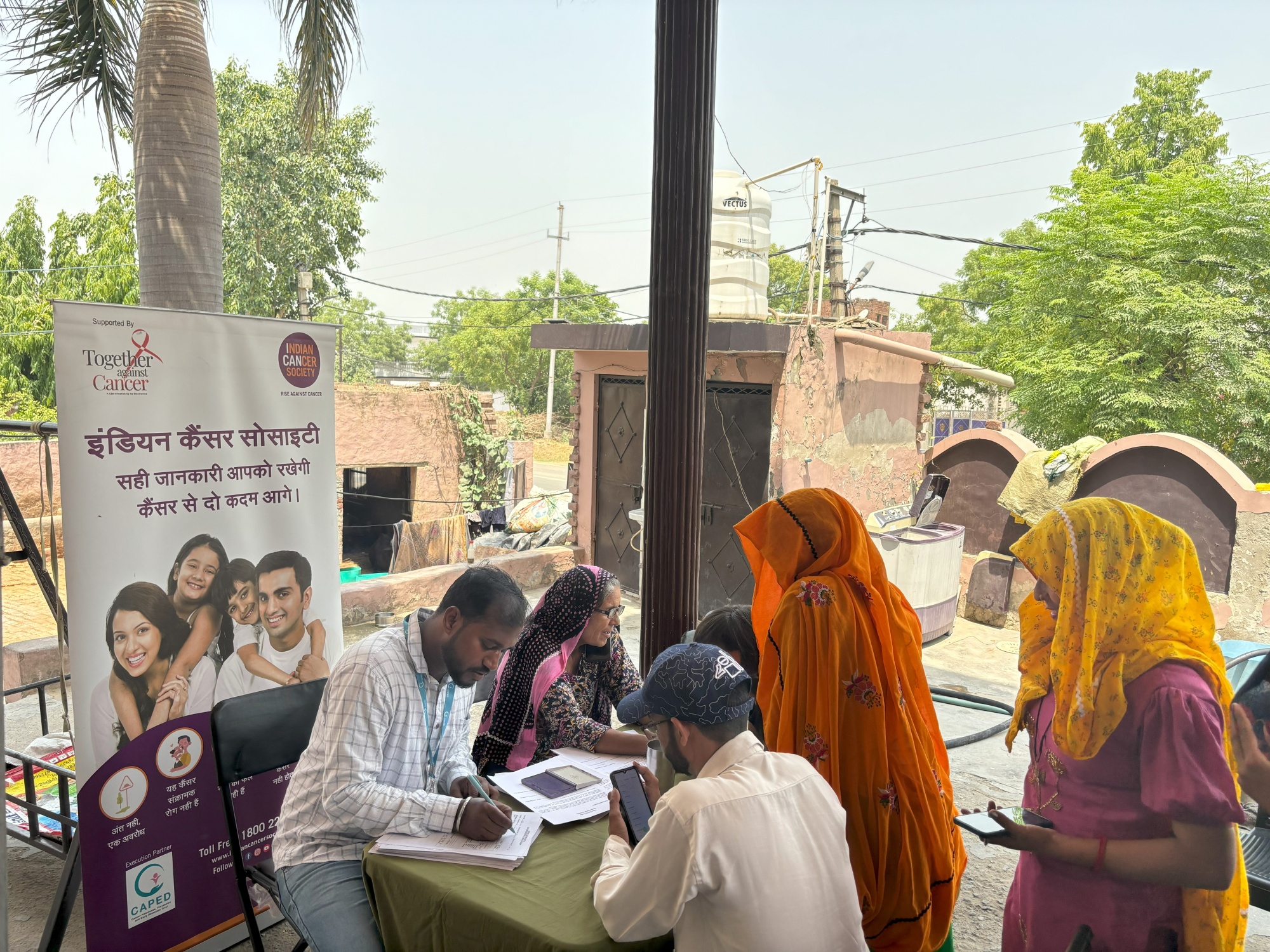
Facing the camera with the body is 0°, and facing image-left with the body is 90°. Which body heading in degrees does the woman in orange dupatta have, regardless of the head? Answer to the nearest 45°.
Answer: approximately 90°

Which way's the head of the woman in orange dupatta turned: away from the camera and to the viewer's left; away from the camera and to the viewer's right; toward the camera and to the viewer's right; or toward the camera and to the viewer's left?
away from the camera and to the viewer's left

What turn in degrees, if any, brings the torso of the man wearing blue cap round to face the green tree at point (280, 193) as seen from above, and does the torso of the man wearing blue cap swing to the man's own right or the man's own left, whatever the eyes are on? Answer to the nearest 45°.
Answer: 0° — they already face it

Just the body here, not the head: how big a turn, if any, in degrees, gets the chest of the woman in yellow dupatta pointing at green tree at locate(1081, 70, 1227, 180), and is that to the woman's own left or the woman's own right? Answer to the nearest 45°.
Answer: approximately 90° to the woman's own right

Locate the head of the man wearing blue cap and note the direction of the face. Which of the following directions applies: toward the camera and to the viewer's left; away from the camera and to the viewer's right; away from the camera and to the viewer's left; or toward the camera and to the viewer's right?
away from the camera and to the viewer's left

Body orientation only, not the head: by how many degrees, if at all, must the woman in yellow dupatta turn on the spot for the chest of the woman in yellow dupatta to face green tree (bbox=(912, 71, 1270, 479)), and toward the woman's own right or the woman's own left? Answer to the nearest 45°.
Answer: approximately 90° to the woman's own right

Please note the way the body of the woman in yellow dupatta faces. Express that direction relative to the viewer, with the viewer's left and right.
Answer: facing to the left of the viewer

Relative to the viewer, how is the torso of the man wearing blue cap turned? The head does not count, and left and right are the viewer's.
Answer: facing away from the viewer and to the left of the viewer

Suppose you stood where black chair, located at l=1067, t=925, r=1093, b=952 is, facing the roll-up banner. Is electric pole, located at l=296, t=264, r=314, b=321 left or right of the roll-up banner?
right

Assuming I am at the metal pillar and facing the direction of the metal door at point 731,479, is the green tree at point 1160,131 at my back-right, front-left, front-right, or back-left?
front-right

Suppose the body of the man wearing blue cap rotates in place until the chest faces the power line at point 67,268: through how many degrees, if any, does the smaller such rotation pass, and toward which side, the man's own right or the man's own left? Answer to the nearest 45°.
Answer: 0° — they already face it

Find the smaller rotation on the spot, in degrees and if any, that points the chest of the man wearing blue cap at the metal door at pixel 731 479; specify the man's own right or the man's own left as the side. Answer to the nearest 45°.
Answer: approximately 45° to the man's own right

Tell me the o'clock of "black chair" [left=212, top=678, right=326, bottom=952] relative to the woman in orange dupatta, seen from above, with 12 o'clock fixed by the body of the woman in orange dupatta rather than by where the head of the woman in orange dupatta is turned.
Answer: The black chair is roughly at 12 o'clock from the woman in orange dupatta.
